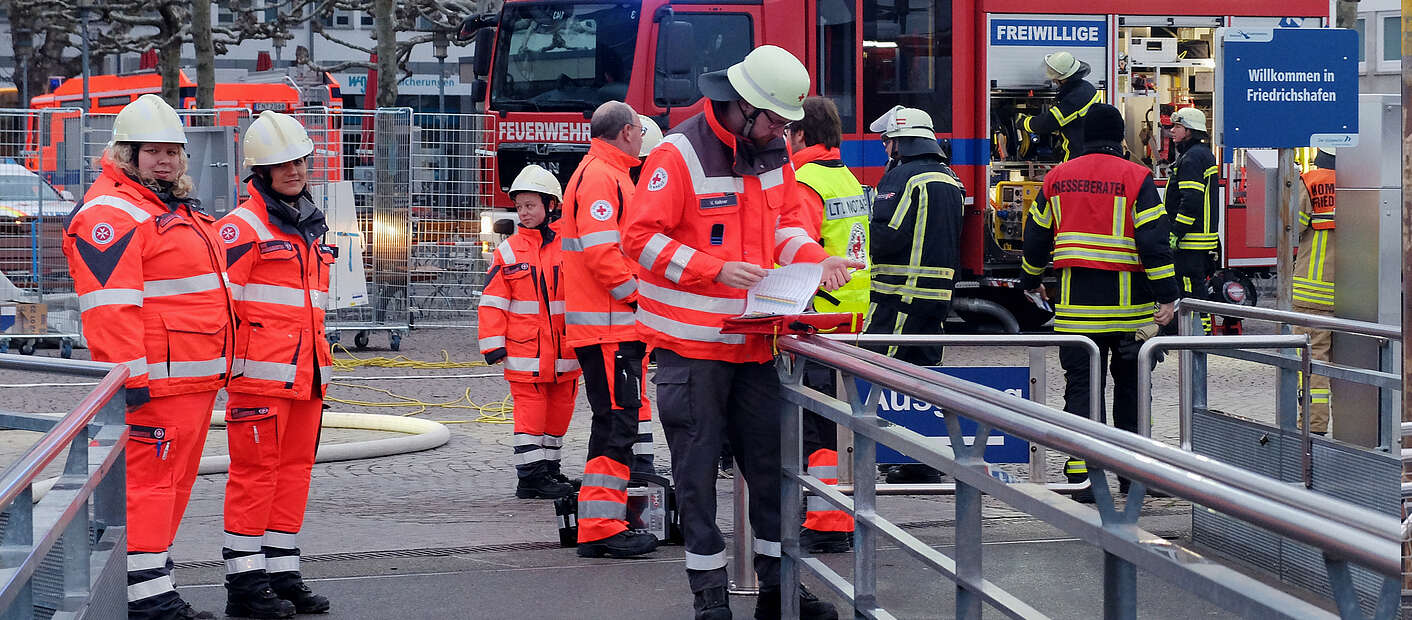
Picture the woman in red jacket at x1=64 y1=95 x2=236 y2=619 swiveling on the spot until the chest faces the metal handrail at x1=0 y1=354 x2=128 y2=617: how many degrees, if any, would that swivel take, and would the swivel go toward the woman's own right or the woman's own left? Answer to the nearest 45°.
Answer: approximately 45° to the woman's own right

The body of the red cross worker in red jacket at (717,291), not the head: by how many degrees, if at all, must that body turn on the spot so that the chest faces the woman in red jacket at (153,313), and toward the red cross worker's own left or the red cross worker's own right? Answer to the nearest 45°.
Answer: approximately 135° to the red cross worker's own right

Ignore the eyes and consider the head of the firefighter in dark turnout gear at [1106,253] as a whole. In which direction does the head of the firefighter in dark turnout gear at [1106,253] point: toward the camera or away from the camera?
away from the camera

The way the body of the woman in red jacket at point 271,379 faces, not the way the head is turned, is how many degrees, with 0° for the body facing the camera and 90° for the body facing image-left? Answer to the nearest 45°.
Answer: approximately 315°

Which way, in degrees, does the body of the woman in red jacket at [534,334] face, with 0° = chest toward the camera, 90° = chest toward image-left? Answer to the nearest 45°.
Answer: approximately 315°

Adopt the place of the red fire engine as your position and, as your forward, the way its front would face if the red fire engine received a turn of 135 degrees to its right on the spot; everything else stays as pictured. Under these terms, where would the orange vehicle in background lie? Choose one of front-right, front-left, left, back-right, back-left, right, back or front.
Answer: front-left

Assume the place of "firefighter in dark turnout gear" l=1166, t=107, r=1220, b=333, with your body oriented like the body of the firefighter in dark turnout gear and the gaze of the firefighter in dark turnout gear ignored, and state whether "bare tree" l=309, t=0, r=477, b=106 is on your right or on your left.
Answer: on your right

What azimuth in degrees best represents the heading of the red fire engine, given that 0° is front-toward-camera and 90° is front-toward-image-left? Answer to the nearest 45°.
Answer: approximately 45°

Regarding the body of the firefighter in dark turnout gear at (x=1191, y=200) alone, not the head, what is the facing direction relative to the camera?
to the viewer's left

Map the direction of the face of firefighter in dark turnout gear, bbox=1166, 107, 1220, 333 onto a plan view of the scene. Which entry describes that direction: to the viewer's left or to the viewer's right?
to the viewer's left

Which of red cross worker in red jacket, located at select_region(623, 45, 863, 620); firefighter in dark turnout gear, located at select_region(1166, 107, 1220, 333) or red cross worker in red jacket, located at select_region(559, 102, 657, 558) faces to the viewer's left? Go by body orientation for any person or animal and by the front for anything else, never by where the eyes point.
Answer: the firefighter in dark turnout gear
